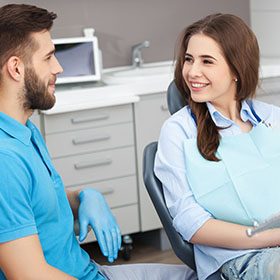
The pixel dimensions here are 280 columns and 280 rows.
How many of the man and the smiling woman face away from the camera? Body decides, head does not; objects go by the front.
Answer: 0

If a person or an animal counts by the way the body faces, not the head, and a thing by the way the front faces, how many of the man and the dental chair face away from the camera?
0

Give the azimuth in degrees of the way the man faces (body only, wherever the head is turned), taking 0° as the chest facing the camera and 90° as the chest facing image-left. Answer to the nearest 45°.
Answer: approximately 270°

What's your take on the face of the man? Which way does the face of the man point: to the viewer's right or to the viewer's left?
to the viewer's right
